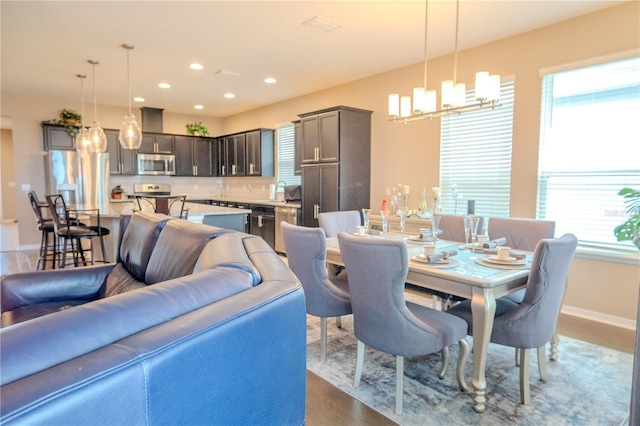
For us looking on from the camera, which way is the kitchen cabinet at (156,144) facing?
facing the viewer

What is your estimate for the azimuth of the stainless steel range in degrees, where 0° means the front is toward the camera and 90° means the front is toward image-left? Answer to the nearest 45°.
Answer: approximately 0°

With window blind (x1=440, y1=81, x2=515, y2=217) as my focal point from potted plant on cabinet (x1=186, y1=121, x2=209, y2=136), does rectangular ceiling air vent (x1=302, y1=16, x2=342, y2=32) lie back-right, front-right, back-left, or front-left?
front-right

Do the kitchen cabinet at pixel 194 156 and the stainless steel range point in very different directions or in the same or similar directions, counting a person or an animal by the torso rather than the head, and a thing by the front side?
same or similar directions

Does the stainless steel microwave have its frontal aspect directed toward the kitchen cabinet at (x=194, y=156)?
no

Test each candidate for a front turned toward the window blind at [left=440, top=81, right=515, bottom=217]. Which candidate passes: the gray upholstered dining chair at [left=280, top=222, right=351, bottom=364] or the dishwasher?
the gray upholstered dining chair

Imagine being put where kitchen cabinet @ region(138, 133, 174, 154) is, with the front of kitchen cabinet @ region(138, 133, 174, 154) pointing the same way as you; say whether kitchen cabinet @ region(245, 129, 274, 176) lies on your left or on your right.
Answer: on your left

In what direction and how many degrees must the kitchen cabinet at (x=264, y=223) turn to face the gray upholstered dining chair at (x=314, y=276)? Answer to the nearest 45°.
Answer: approximately 45° to its left

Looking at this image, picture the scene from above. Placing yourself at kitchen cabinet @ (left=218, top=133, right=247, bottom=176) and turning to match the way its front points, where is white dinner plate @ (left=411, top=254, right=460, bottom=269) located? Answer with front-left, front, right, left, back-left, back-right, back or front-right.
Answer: front-left

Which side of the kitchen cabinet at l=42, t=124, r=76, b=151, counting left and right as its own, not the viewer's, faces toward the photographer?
front

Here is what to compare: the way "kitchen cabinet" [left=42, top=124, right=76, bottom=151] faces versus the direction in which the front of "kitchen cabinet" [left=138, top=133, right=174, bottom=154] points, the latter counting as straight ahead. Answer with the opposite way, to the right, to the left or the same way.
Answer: the same way

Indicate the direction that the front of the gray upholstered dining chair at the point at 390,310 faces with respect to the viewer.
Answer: facing away from the viewer and to the right of the viewer

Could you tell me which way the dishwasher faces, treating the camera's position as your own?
facing the viewer and to the left of the viewer

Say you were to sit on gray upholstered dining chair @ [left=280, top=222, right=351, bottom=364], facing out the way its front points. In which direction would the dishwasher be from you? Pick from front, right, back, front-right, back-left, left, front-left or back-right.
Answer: front-left

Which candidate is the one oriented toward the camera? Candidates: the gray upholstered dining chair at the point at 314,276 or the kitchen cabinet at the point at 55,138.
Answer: the kitchen cabinet

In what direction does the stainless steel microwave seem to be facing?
toward the camera

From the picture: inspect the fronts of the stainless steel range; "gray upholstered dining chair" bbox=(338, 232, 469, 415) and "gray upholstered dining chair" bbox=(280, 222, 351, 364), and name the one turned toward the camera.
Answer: the stainless steel range

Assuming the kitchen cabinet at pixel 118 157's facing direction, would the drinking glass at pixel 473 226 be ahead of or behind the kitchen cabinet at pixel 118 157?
ahead
